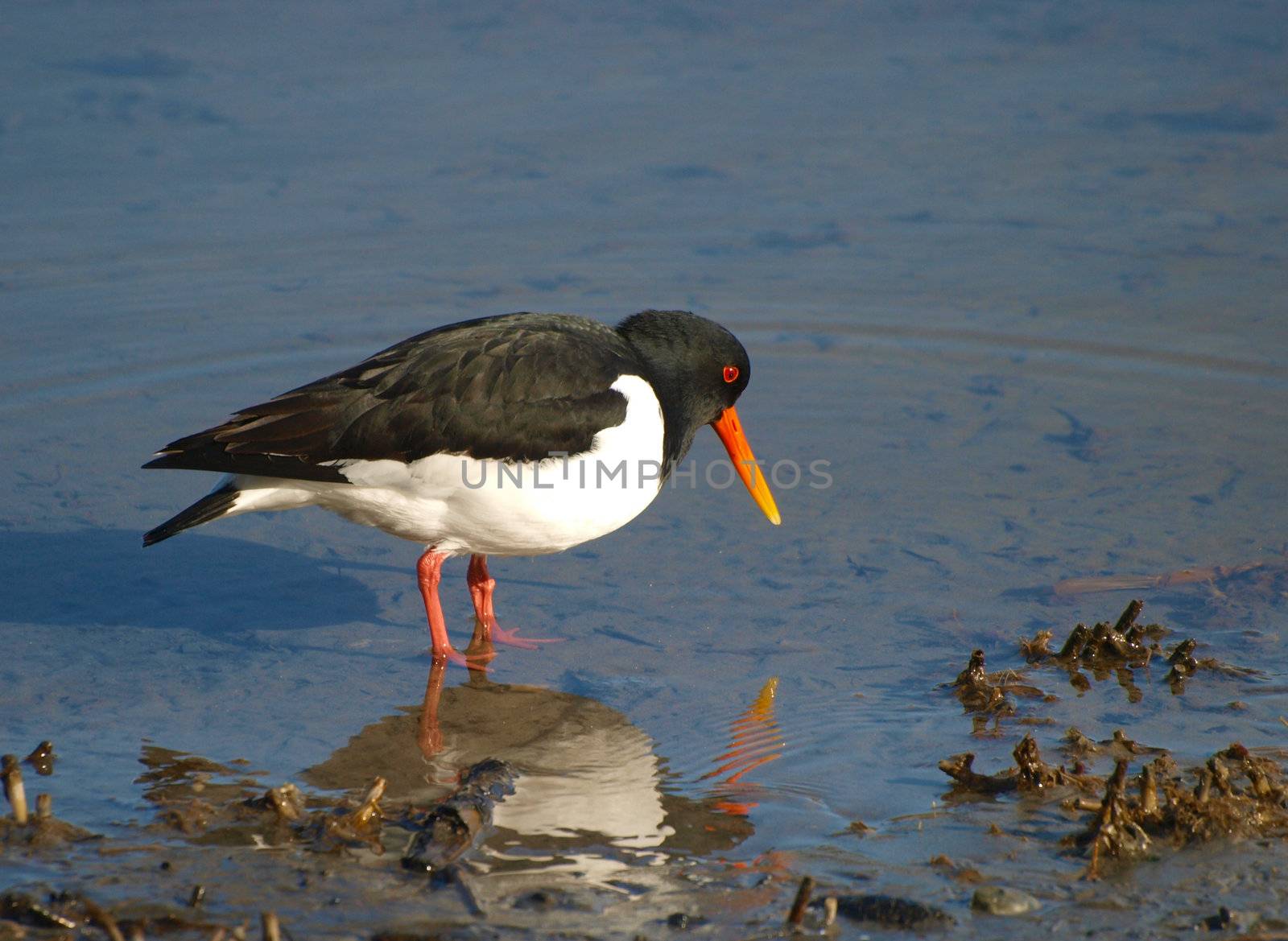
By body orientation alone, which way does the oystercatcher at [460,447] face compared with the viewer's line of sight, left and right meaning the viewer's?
facing to the right of the viewer

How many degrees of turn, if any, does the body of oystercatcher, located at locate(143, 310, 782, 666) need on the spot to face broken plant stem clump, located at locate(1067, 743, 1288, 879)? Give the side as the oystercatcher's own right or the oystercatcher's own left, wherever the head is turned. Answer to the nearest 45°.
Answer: approximately 45° to the oystercatcher's own right

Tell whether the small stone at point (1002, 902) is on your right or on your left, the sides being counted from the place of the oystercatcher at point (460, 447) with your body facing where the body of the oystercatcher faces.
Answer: on your right
